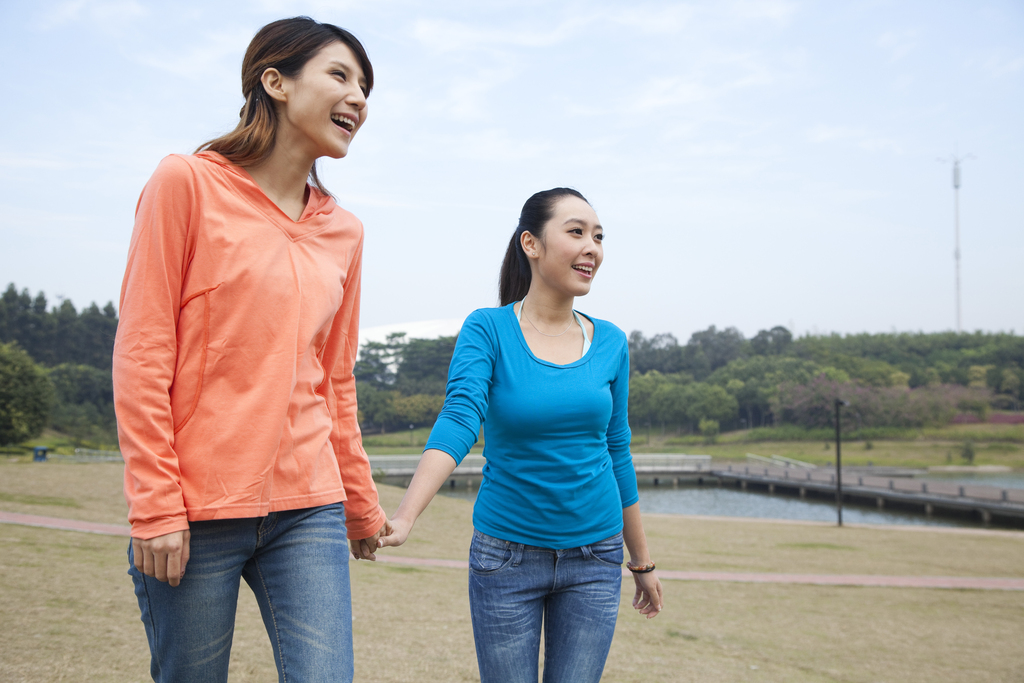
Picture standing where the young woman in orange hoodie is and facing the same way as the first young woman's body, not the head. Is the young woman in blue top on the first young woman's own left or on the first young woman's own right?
on the first young woman's own left

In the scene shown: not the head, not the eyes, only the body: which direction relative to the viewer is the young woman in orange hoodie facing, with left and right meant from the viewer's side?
facing the viewer and to the right of the viewer

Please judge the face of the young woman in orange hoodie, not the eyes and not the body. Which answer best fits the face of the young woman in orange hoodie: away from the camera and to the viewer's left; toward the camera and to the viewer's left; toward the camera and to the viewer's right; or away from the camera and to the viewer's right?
toward the camera and to the viewer's right

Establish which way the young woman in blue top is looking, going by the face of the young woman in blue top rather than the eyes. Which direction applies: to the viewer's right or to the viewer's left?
to the viewer's right

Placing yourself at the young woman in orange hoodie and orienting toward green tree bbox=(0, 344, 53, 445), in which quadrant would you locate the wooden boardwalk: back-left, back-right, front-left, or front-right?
front-right

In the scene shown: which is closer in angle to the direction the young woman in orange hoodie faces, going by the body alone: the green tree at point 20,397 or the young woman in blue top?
the young woman in blue top

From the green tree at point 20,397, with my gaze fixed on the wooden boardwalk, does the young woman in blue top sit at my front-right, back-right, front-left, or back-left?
front-right

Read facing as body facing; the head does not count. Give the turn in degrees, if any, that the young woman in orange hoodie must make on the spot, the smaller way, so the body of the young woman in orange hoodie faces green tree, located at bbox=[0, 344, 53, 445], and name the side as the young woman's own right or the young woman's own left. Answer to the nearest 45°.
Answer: approximately 135° to the young woman's own left

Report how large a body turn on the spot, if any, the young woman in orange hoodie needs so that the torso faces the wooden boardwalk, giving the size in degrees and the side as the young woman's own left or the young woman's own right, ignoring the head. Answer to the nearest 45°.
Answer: approximately 90° to the young woman's own left
